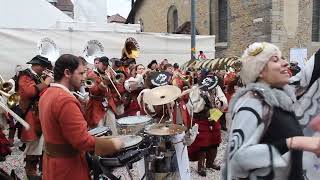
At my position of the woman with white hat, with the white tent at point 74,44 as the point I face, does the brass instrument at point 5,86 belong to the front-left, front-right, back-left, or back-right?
front-left

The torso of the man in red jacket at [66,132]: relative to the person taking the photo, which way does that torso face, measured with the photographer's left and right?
facing to the right of the viewer

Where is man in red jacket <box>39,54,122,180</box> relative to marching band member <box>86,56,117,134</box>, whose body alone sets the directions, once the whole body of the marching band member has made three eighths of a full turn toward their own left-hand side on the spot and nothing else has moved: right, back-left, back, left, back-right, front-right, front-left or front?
back

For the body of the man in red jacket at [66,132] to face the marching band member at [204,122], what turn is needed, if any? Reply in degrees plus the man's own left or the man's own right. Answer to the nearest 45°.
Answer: approximately 45° to the man's own left

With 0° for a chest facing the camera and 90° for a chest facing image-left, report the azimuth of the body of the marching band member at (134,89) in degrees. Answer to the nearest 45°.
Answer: approximately 315°

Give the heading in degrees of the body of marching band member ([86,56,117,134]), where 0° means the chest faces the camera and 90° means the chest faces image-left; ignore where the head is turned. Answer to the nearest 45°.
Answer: approximately 315°

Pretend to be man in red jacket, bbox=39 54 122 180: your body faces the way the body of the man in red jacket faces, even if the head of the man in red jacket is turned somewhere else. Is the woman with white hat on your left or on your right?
on your right

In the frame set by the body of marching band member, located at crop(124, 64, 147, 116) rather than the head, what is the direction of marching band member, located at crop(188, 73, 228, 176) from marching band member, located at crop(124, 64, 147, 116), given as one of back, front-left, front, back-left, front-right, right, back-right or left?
front

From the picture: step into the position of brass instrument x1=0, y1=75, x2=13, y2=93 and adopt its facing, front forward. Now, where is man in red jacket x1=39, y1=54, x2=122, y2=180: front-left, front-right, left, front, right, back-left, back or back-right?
front-right

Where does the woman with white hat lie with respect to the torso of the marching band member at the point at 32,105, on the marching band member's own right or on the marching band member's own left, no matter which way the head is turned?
on the marching band member's own right
